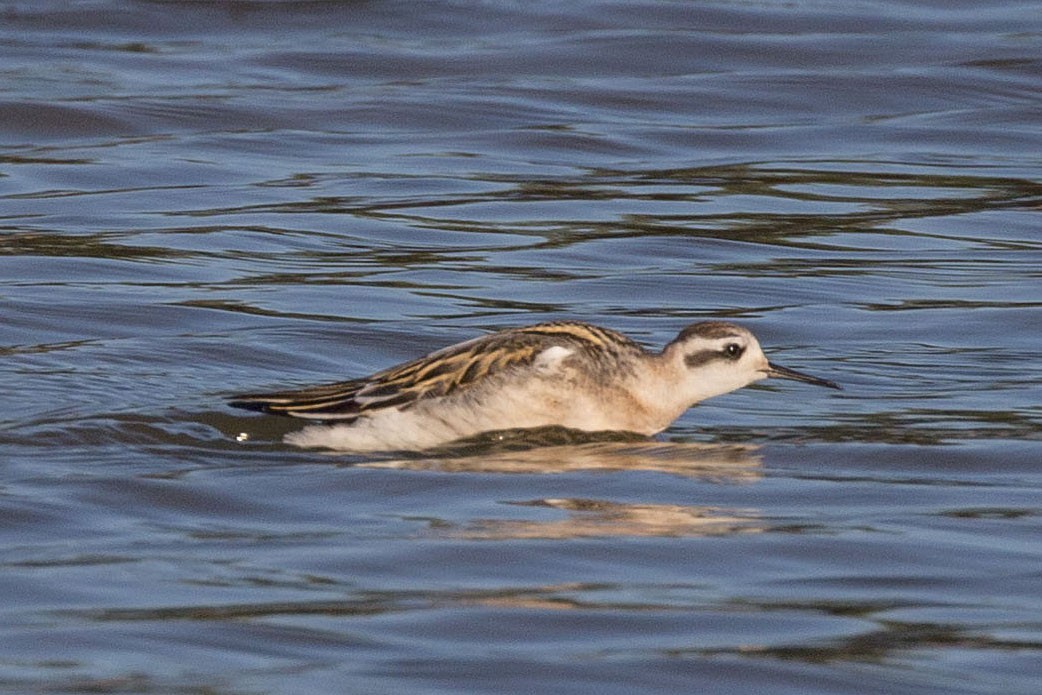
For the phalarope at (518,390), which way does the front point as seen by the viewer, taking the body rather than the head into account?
to the viewer's right
